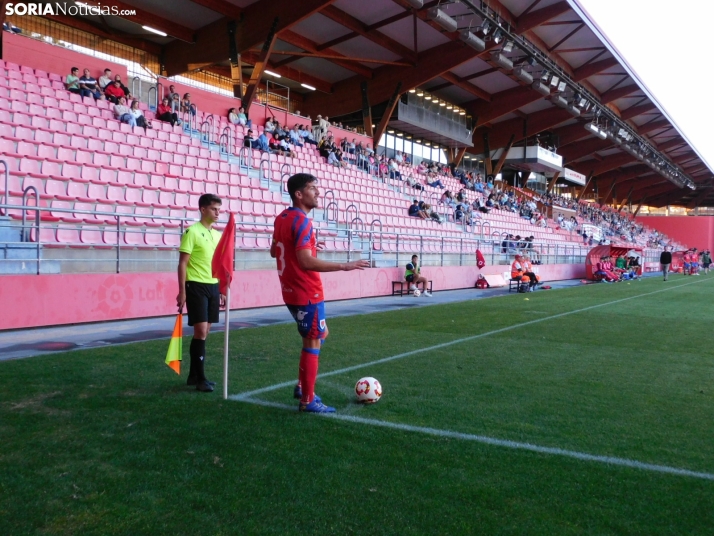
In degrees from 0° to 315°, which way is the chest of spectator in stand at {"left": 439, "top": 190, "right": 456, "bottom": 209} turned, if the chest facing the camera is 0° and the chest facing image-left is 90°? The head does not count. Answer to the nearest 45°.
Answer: approximately 315°

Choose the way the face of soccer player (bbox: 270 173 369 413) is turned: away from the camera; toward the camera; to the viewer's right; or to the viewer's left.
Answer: to the viewer's right

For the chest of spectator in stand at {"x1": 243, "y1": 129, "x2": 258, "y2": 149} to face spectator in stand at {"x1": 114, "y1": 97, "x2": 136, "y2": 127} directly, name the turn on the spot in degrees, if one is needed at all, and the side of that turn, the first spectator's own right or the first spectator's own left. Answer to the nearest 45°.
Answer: approximately 90° to the first spectator's own right

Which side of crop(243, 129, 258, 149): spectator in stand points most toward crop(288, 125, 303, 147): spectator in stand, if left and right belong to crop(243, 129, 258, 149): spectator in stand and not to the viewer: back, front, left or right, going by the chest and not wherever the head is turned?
left

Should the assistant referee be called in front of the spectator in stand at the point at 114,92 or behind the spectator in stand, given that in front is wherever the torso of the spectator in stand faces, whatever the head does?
in front

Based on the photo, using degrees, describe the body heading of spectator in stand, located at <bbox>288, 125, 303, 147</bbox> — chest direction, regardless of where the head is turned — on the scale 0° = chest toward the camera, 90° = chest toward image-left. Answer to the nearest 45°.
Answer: approximately 315°

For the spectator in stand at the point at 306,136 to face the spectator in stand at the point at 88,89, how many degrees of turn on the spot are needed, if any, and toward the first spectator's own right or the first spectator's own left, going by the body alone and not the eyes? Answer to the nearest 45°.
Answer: approximately 90° to the first spectator's own right

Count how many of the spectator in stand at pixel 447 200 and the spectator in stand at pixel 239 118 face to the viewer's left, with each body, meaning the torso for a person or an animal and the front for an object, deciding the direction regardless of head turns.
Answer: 0

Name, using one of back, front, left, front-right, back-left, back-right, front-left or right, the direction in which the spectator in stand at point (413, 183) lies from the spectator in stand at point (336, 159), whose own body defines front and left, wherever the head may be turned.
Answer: left

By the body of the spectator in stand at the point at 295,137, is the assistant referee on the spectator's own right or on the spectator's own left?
on the spectator's own right

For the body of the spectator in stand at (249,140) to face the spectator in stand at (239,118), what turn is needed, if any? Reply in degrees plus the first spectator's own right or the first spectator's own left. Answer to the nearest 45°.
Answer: approximately 135° to the first spectator's own left
